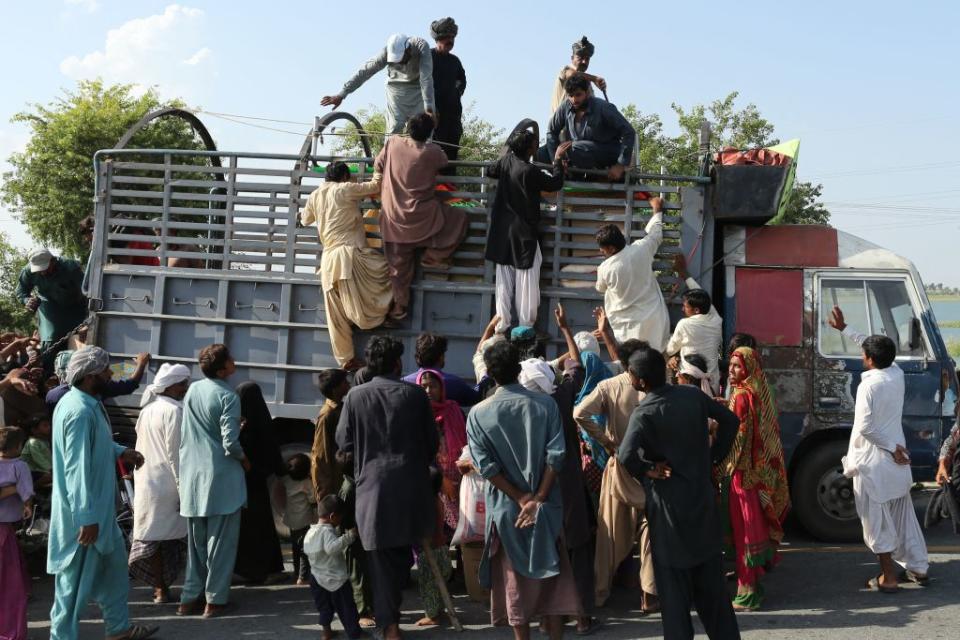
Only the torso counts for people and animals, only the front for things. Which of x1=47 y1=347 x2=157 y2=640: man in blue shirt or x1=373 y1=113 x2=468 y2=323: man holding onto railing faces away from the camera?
the man holding onto railing

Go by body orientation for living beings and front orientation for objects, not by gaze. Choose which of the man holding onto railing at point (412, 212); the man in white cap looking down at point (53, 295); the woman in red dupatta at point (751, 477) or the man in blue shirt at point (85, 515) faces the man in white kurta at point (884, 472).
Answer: the man in blue shirt

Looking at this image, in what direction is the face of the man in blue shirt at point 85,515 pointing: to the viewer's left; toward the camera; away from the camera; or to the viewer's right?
to the viewer's right

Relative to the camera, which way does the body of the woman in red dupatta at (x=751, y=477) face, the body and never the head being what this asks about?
to the viewer's left

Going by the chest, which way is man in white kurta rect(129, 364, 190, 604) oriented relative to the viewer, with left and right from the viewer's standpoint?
facing away from the viewer and to the right of the viewer

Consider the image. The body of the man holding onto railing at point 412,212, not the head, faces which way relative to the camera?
away from the camera

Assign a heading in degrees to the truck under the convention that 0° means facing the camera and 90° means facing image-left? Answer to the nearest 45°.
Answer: approximately 270°

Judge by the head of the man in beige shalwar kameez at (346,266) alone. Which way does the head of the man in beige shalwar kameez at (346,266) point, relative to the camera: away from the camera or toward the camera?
away from the camera

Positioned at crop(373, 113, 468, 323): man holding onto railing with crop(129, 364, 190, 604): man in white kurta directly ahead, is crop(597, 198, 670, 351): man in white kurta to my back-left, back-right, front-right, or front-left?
back-left
